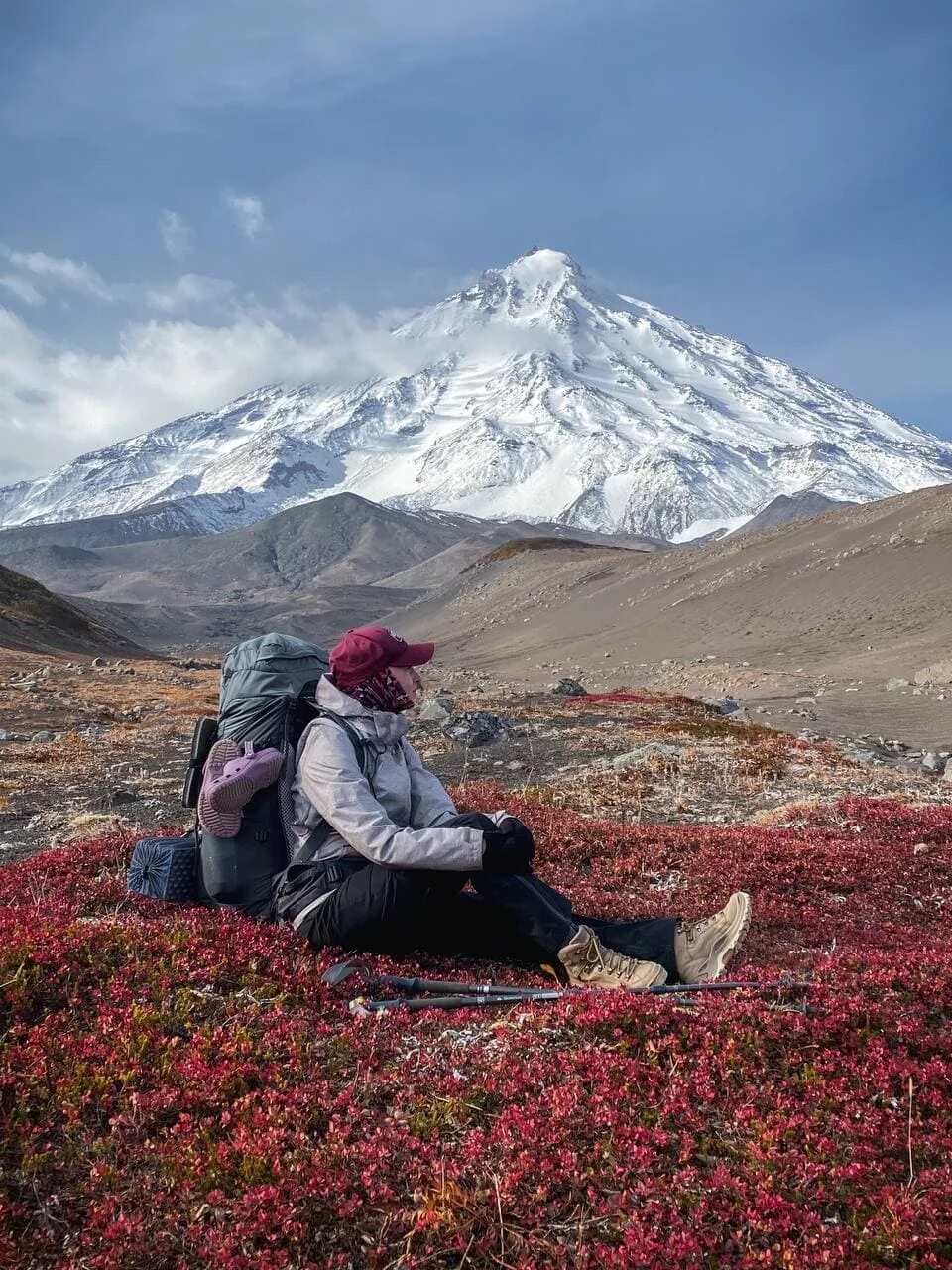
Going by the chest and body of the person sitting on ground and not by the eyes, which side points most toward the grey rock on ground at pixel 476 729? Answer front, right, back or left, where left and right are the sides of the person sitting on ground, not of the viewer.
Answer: left

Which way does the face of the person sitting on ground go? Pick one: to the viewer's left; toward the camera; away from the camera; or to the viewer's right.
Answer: to the viewer's right

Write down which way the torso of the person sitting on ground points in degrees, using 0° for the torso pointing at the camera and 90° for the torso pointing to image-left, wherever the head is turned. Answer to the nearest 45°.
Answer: approximately 270°

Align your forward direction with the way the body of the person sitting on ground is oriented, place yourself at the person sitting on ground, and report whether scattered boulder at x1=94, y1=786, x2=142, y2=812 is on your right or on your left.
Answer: on your left

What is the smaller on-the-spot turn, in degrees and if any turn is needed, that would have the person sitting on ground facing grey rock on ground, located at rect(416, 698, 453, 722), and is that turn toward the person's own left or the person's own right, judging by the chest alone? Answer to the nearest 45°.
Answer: approximately 90° to the person's own left
